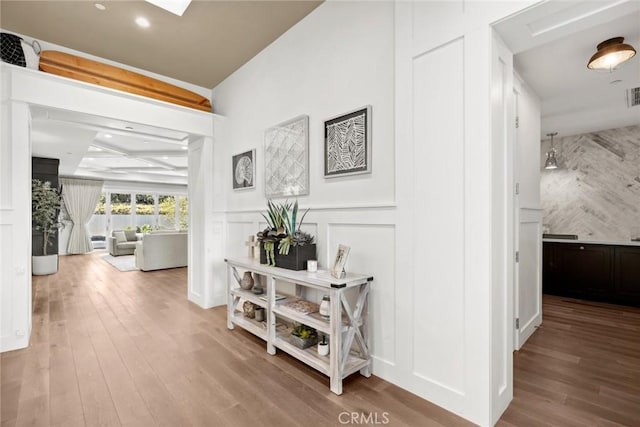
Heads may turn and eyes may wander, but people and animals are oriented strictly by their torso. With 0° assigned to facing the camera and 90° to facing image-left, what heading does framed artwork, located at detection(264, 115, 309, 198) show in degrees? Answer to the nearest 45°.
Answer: approximately 45°

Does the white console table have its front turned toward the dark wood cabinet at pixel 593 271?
no

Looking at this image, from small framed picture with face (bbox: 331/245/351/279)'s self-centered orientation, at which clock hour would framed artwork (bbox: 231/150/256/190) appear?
The framed artwork is roughly at 3 o'clock from the small framed picture with face.

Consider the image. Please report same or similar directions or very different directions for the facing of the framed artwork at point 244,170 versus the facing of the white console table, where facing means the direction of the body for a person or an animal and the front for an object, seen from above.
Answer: same or similar directions

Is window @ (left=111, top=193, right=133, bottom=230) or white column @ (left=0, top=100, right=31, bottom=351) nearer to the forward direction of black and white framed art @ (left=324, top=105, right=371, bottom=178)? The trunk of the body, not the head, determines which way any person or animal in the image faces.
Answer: the white column

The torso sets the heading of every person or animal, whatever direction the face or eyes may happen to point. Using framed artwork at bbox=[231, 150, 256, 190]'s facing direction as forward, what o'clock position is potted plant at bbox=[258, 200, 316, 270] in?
The potted plant is roughly at 10 o'clock from the framed artwork.

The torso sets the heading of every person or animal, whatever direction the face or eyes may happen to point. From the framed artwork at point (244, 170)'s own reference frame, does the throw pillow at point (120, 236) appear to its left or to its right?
on its right

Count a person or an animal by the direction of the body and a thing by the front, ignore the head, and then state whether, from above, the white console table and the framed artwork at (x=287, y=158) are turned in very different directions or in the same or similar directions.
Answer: same or similar directions

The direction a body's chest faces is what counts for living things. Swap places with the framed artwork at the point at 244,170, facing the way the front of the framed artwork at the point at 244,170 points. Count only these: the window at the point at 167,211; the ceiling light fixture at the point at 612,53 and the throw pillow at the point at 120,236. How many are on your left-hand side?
1

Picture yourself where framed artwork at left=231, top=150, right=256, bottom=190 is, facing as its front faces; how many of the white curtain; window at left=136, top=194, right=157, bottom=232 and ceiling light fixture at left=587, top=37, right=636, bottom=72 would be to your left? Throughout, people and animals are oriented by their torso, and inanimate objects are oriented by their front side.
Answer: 1

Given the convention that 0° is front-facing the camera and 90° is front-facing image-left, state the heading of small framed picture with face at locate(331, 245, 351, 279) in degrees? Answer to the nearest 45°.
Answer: approximately 45°

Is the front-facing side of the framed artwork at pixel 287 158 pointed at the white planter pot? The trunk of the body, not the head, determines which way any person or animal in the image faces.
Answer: no

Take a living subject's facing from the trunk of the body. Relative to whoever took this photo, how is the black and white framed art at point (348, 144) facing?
facing the viewer and to the left of the viewer

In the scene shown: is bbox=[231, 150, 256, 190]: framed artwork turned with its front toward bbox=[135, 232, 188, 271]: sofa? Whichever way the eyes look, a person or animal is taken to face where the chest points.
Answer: no

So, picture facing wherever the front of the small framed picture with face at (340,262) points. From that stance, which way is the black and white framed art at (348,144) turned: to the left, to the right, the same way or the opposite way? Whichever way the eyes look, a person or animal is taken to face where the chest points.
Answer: the same way

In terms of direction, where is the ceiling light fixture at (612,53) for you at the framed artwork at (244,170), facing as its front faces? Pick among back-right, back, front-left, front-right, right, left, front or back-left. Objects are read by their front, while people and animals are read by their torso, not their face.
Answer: left
